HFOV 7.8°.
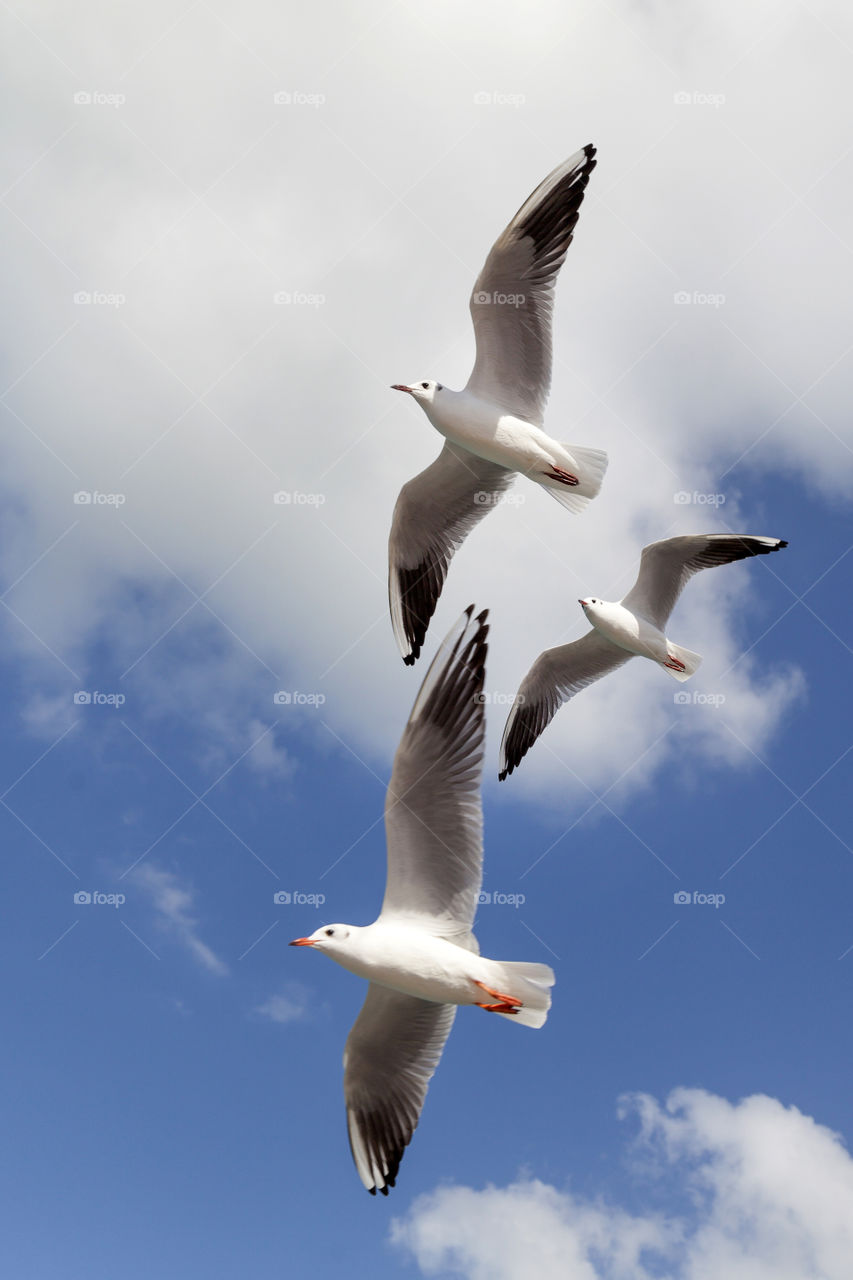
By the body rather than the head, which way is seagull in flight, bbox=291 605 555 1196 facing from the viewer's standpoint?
to the viewer's left

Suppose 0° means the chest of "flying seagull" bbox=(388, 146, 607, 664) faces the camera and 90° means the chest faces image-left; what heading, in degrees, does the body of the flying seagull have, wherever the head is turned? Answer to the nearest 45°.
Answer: approximately 90°

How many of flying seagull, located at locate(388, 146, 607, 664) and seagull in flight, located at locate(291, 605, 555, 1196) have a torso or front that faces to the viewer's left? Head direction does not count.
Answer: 2
